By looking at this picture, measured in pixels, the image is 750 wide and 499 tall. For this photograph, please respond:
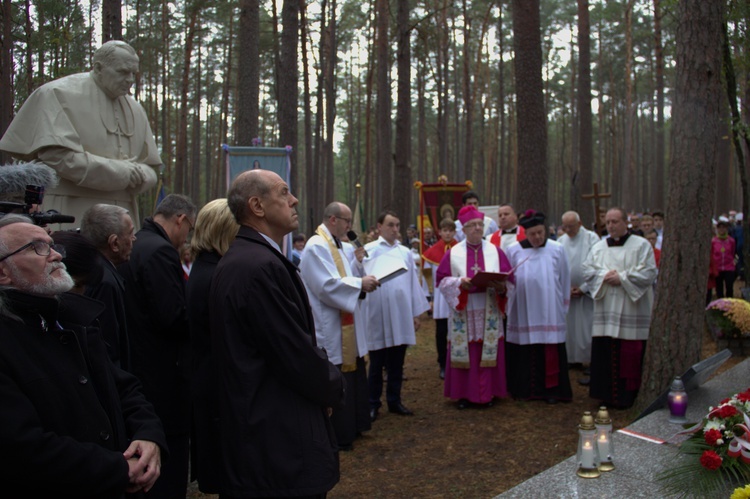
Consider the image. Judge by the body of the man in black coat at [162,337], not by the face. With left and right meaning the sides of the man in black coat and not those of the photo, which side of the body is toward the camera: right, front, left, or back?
right

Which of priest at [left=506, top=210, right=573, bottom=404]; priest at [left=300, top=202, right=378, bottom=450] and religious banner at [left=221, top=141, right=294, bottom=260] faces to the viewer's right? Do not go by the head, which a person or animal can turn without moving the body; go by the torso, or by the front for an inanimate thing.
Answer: priest at [left=300, top=202, right=378, bottom=450]

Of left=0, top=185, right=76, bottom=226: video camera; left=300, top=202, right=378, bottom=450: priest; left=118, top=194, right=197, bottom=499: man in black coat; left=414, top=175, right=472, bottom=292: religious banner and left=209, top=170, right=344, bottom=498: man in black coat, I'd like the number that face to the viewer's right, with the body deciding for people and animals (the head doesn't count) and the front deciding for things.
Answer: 4

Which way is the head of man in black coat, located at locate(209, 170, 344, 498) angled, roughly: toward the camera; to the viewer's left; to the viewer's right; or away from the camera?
to the viewer's right

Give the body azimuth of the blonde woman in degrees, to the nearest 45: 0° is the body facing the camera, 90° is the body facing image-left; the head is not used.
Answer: approximately 225°

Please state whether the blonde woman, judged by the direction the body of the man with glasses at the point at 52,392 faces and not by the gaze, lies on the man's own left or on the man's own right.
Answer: on the man's own left

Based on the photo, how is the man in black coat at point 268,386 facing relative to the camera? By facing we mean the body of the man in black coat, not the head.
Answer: to the viewer's right

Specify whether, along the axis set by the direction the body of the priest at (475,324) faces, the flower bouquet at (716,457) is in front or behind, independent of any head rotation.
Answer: in front

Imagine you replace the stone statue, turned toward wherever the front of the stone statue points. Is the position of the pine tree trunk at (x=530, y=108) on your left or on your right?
on your left
